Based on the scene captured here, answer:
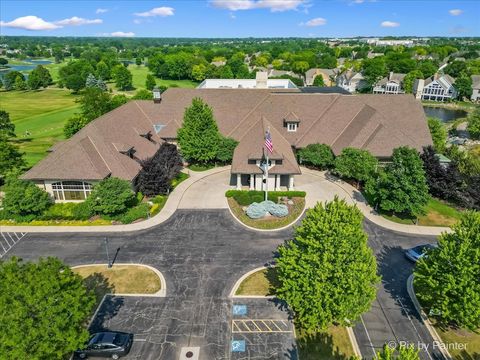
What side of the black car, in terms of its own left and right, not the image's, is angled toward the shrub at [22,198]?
right

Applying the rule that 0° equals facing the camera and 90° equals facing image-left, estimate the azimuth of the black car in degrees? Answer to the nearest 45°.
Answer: approximately 90°

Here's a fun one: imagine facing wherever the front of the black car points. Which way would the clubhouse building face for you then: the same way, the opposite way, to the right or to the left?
to the left

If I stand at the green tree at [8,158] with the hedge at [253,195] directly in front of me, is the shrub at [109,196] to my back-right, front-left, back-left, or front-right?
front-right

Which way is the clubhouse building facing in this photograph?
toward the camera

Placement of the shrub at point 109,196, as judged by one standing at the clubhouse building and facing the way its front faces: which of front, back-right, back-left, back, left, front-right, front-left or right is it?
front

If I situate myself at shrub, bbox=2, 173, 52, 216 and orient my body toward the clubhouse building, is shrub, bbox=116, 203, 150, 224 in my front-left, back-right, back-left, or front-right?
front-right

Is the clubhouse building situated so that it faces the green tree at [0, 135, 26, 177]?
no

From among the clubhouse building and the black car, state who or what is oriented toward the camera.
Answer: the clubhouse building

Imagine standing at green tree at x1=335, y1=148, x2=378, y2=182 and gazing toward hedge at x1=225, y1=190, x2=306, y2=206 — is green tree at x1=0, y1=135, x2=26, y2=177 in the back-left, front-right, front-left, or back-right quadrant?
front-right

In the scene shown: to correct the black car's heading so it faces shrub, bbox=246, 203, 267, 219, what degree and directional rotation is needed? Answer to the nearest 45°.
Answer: approximately 135° to its right

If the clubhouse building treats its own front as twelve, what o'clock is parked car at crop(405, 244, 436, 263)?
The parked car is roughly at 10 o'clock from the clubhouse building.

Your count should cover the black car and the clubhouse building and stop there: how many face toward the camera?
1
